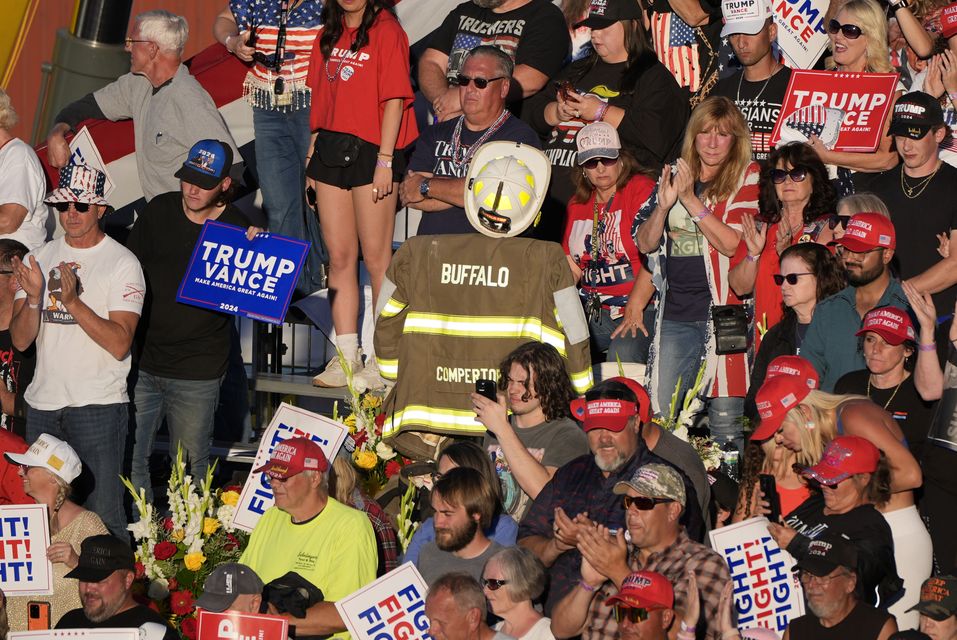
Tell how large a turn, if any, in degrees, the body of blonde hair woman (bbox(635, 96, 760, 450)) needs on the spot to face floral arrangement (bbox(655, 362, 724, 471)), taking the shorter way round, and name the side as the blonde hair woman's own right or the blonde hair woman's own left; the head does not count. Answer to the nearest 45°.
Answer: approximately 45° to the blonde hair woman's own left

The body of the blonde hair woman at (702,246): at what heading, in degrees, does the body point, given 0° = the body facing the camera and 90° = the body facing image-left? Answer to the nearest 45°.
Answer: approximately 45°

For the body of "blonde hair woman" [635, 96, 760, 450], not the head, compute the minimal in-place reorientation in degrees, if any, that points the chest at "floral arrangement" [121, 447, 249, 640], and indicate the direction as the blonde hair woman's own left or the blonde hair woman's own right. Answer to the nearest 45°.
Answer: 0° — they already face it
